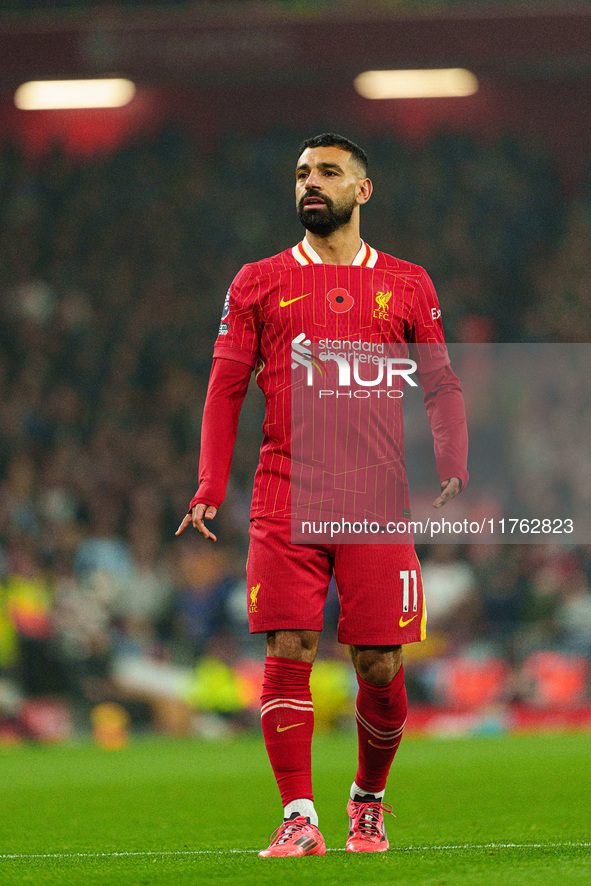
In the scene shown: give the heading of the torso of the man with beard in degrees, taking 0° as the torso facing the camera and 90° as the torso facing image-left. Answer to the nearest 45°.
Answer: approximately 0°
